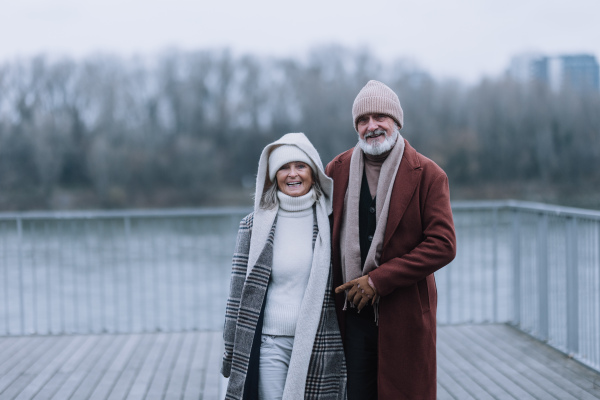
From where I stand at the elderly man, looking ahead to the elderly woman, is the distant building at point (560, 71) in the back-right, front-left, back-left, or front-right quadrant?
back-right

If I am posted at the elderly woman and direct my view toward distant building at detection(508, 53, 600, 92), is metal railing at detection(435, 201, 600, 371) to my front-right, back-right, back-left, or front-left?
front-right

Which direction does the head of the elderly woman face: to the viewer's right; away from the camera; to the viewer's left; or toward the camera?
toward the camera

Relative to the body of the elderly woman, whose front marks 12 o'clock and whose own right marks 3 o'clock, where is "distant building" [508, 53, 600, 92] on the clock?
The distant building is roughly at 7 o'clock from the elderly woman.

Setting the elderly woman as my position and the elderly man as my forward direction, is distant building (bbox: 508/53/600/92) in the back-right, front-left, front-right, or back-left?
front-left

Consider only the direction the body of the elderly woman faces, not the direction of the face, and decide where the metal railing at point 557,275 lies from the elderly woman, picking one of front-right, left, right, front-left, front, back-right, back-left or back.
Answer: back-left

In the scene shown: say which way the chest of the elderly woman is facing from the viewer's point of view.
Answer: toward the camera
